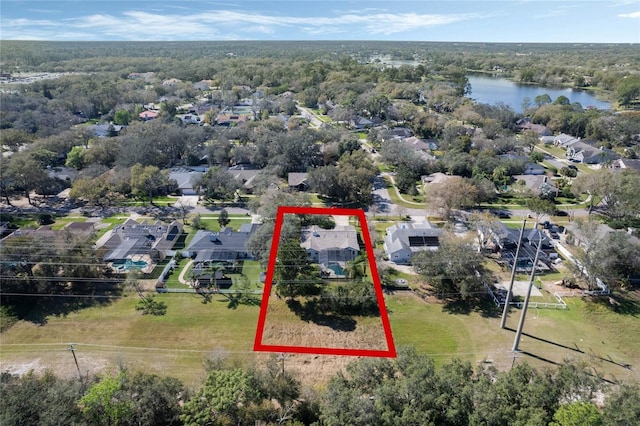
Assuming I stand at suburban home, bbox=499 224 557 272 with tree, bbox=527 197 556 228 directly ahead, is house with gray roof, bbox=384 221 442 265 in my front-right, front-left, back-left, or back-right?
back-left

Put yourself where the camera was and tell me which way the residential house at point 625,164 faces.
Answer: facing the viewer and to the left of the viewer

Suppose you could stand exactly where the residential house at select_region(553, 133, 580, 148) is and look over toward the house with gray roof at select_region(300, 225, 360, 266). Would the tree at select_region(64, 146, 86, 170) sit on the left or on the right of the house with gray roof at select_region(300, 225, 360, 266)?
right

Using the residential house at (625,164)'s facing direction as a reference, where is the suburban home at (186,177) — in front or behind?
in front

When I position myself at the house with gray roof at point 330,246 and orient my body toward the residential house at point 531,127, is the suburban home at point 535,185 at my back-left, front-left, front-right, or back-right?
front-right

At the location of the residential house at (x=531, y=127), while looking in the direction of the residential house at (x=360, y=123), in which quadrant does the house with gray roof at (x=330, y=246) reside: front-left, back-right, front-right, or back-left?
front-left

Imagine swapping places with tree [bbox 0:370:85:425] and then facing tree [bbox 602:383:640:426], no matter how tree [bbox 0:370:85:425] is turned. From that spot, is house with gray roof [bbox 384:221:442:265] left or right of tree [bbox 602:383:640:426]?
left

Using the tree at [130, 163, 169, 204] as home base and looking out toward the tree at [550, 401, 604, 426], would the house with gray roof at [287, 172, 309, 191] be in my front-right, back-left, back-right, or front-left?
front-left

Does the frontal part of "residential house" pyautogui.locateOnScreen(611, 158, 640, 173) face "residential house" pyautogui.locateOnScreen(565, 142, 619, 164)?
no

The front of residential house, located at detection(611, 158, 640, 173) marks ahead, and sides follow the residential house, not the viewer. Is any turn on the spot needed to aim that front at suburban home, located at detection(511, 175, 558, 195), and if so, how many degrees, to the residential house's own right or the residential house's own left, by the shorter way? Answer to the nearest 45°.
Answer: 0° — it already faces it

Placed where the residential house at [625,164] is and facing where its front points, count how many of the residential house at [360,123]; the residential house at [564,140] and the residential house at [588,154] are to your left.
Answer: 0

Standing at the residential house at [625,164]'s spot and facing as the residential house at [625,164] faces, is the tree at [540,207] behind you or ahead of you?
ahead

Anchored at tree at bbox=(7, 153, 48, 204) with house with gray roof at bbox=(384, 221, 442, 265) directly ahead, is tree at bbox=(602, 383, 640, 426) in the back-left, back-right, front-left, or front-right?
front-right
